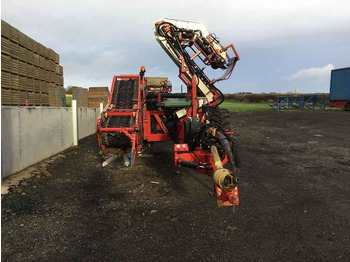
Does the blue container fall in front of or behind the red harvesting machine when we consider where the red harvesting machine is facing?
behind

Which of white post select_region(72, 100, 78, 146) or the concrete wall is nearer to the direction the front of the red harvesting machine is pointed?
the concrete wall

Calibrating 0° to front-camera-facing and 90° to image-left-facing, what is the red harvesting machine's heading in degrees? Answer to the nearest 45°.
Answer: approximately 0°

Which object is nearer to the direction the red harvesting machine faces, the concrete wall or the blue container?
the concrete wall

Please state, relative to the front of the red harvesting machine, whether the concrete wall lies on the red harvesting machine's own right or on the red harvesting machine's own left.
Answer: on the red harvesting machine's own right

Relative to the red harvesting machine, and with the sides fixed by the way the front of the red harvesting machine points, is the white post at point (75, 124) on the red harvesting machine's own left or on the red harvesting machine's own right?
on the red harvesting machine's own right
